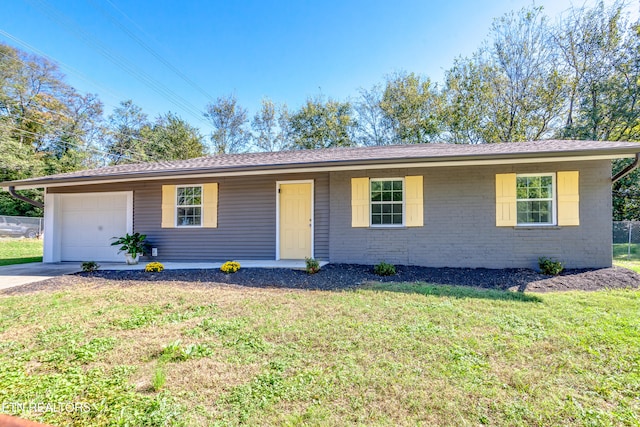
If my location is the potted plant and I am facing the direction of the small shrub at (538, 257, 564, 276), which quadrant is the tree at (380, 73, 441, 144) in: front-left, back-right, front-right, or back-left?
front-left

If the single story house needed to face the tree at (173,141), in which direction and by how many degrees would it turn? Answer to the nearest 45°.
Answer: approximately 135° to its right

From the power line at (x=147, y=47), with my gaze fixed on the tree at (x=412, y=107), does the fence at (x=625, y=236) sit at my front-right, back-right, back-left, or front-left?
front-right

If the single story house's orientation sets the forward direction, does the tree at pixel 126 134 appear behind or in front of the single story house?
behind

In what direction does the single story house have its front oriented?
toward the camera

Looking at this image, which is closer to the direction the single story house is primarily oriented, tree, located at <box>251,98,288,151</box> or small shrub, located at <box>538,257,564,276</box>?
the small shrub

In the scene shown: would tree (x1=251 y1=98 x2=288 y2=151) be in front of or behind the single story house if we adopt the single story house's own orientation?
behind

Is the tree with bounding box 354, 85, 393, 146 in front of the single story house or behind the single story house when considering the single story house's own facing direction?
behind

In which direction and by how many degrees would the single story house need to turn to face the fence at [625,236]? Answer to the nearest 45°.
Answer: approximately 135° to its left

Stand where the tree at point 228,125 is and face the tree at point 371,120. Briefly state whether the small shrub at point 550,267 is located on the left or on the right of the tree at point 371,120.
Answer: right
